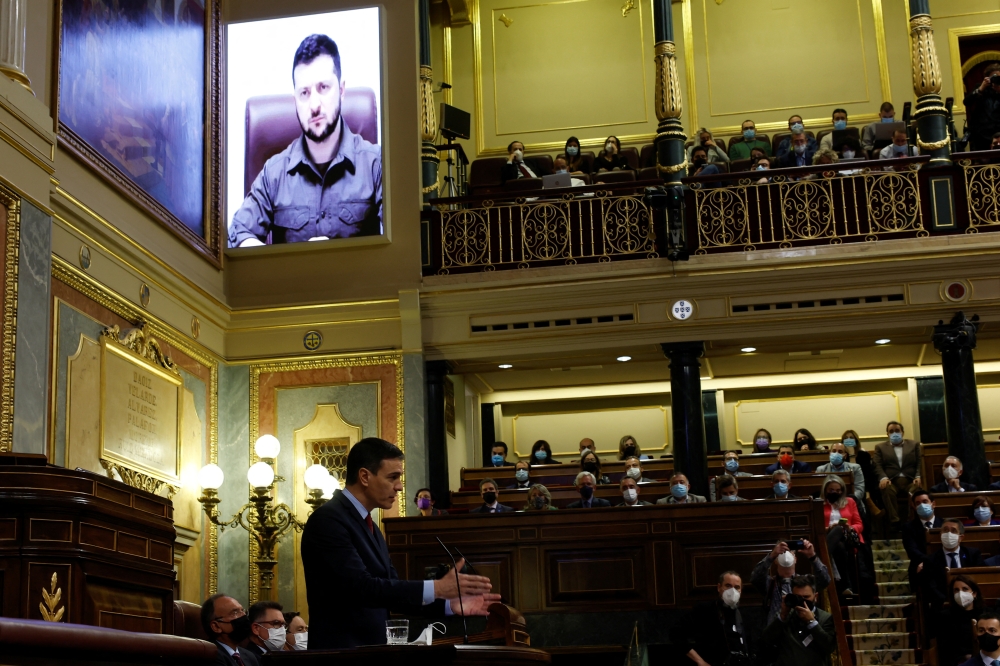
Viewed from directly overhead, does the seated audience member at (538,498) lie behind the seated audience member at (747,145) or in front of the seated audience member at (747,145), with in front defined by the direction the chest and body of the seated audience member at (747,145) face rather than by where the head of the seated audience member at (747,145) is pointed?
in front

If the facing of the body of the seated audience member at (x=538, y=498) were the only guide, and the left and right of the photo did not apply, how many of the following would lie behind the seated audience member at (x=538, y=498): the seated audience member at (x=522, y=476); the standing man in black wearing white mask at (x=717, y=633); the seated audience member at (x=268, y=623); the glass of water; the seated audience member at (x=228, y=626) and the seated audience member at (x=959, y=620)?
1

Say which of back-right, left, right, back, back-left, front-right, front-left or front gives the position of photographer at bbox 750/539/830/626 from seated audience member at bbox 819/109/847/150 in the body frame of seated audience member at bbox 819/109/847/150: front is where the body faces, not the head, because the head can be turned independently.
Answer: front

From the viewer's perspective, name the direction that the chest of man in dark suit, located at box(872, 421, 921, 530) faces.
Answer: toward the camera

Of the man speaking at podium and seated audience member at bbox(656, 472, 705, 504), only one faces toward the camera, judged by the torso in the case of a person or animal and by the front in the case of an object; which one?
the seated audience member

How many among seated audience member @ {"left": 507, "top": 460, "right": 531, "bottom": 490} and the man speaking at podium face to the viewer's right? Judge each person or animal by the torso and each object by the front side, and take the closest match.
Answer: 1

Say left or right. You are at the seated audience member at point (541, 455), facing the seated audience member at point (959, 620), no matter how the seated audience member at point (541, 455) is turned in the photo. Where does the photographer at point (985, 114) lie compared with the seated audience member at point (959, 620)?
left

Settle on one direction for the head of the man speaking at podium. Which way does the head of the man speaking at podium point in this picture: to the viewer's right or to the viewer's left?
to the viewer's right

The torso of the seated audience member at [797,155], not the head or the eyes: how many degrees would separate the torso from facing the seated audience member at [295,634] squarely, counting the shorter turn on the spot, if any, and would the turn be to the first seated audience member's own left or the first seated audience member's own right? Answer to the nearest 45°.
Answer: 0° — they already face them

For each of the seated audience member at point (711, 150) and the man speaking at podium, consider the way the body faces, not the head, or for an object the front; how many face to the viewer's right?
1

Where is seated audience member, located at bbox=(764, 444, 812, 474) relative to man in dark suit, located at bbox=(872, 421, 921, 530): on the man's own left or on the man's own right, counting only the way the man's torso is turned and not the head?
on the man's own right

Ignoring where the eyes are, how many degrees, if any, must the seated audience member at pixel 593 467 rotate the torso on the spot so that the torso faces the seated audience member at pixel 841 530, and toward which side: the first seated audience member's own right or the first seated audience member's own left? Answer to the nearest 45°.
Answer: approximately 45° to the first seated audience member's own left

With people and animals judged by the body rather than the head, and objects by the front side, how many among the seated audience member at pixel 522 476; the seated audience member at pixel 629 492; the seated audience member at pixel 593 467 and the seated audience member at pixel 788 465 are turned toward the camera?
4
